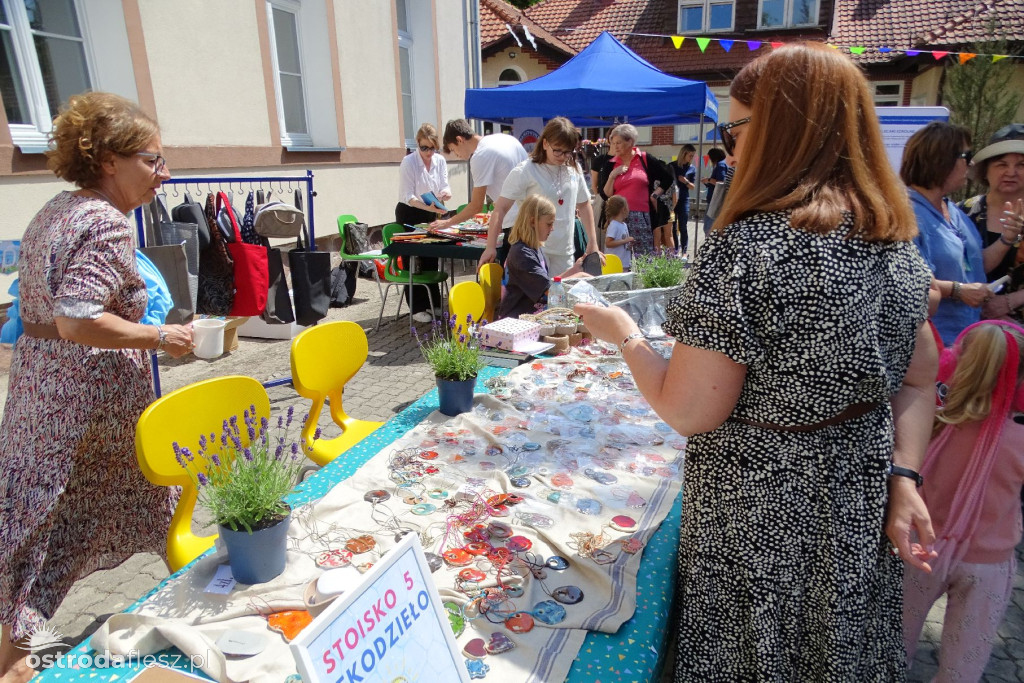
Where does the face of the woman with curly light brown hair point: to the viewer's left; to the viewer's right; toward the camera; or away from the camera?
to the viewer's right

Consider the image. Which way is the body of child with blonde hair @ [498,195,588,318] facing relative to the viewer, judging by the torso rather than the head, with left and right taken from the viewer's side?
facing to the right of the viewer

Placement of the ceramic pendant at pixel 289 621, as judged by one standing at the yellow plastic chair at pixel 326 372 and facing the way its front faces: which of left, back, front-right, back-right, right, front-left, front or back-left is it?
front-right

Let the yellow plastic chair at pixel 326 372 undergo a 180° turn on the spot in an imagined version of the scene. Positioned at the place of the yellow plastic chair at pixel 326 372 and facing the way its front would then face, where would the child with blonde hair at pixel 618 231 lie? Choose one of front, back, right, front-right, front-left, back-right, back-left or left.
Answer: right

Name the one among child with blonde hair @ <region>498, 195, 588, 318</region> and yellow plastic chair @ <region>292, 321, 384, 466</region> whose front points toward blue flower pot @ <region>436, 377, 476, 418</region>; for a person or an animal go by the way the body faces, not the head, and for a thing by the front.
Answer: the yellow plastic chair

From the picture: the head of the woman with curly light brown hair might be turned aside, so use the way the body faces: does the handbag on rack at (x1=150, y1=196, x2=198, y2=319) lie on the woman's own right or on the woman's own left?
on the woman's own left

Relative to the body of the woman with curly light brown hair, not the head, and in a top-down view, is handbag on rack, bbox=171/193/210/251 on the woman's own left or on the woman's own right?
on the woman's own left

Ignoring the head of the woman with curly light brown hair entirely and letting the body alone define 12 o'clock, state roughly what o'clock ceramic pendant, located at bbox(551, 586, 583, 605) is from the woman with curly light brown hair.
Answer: The ceramic pendant is roughly at 2 o'clock from the woman with curly light brown hair.

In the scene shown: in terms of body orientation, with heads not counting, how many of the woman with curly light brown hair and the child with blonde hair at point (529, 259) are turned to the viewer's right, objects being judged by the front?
2

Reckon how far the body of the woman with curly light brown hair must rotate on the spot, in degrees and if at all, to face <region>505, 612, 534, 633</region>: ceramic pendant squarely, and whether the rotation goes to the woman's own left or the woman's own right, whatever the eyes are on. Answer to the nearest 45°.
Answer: approximately 45° to the woman's own right

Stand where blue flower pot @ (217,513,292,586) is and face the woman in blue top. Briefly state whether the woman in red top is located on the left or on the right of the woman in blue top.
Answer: left

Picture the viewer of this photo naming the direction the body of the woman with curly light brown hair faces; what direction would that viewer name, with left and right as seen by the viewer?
facing to the right of the viewer

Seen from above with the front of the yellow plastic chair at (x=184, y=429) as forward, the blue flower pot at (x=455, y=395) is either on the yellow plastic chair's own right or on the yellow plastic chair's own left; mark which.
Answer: on the yellow plastic chair's own left
